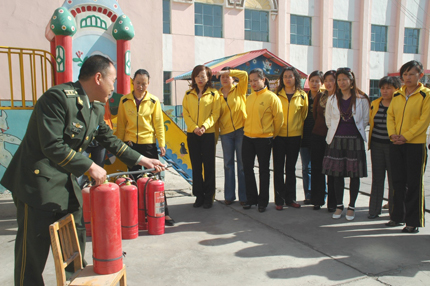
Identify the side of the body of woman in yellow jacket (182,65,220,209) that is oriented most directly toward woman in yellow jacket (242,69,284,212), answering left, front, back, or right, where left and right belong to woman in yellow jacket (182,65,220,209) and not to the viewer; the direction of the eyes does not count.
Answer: left

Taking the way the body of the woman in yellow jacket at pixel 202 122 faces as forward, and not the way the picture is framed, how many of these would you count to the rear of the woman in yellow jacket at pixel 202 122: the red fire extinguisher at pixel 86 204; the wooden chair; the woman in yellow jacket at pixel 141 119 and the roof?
1

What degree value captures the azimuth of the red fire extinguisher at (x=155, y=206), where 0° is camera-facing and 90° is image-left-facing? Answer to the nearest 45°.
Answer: approximately 315°

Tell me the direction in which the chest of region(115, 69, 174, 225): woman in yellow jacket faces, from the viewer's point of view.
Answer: toward the camera

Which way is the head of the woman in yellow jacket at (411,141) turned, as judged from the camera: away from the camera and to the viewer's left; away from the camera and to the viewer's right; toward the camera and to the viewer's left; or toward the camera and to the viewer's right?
toward the camera and to the viewer's left

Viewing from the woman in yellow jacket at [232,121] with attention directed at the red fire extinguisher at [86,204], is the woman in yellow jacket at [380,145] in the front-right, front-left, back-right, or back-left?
back-left

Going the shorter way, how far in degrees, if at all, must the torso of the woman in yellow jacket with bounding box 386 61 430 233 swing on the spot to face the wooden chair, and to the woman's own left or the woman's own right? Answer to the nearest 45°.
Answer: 0° — they already face it

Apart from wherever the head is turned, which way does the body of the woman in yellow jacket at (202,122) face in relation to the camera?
toward the camera

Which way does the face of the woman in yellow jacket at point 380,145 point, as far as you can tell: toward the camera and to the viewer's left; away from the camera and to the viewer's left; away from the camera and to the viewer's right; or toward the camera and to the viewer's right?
toward the camera and to the viewer's left

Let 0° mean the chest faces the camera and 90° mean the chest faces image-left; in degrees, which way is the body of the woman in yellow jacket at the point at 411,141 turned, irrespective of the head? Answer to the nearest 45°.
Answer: approximately 45°

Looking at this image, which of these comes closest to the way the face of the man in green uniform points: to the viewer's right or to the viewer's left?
to the viewer's right
